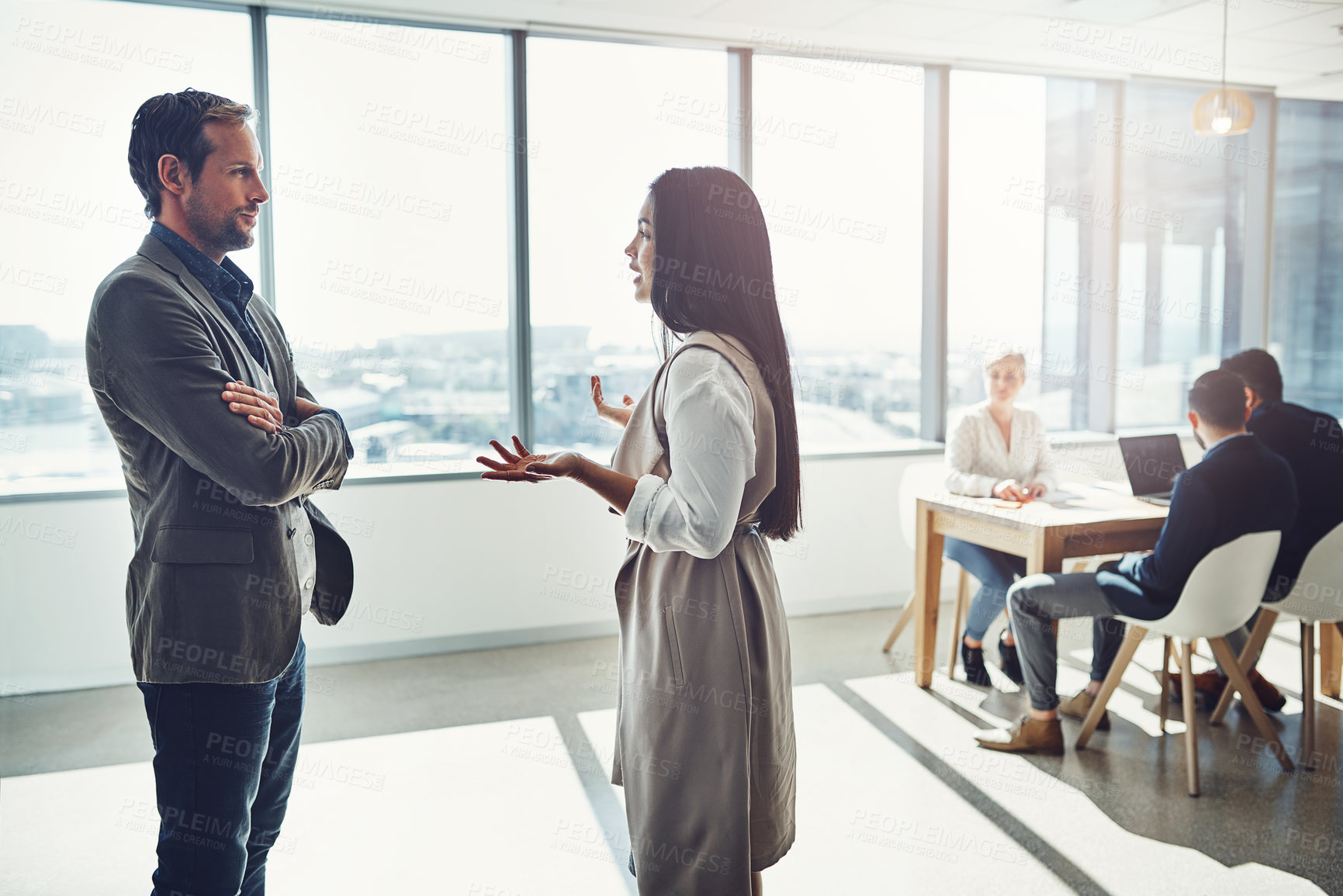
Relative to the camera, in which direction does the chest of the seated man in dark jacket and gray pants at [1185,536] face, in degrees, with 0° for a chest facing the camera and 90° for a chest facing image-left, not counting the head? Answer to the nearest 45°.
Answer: approximately 135°

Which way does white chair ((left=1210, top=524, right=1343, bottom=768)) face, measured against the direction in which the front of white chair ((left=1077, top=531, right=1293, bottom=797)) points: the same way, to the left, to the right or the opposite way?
the same way

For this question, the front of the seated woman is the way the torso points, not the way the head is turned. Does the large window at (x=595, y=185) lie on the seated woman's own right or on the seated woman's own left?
on the seated woman's own right

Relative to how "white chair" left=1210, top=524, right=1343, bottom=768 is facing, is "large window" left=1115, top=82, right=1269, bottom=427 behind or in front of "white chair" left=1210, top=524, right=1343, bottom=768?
in front

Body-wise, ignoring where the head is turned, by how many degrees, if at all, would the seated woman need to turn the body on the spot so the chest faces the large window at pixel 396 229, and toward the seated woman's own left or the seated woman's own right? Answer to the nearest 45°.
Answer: approximately 90° to the seated woman's own right

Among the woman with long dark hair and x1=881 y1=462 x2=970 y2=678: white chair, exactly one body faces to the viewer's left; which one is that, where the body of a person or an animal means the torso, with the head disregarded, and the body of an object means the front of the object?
the woman with long dark hair

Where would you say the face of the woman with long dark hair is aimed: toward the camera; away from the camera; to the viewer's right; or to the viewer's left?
to the viewer's left

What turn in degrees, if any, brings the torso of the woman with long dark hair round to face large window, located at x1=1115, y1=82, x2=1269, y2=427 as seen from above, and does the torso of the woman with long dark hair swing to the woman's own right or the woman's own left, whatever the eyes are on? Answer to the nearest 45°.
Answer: approximately 135° to the woman's own right

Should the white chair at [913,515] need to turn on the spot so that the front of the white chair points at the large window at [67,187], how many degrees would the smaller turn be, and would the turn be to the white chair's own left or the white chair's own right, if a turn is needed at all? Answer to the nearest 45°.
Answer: approximately 135° to the white chair's own right

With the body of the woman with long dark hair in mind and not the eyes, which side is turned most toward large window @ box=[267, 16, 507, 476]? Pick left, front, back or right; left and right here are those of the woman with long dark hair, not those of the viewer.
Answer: right

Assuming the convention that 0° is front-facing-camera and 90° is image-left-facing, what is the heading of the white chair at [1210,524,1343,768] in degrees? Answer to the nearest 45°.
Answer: approximately 135°

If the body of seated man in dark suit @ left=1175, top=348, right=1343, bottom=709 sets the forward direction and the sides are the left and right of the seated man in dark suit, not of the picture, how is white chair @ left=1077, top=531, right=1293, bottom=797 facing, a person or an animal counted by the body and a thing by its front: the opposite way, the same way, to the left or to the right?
the same way

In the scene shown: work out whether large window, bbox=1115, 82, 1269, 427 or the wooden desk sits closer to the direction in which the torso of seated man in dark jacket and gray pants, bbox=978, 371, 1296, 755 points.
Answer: the wooden desk

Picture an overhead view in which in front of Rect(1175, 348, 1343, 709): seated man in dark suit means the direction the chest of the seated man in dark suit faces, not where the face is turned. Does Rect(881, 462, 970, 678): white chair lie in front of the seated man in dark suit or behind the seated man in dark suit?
in front

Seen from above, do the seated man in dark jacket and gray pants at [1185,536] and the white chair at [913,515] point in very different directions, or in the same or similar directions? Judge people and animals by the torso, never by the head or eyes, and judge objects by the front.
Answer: very different directions
